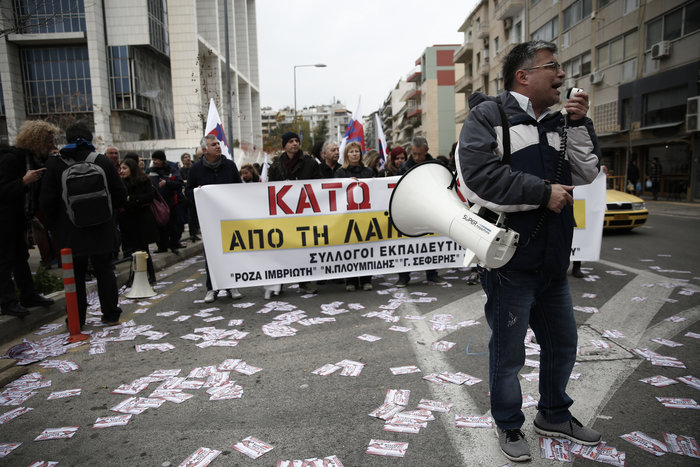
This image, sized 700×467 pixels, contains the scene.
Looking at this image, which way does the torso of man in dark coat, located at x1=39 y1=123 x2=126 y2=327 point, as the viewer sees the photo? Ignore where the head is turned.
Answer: away from the camera

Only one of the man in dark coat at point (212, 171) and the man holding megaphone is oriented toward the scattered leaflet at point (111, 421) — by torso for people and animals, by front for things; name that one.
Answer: the man in dark coat

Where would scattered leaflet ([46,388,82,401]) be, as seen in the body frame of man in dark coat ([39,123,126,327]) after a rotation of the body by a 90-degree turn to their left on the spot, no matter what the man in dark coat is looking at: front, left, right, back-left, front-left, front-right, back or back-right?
left

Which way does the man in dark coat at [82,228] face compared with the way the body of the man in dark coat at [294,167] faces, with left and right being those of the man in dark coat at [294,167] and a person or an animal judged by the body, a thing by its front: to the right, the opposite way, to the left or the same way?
the opposite way

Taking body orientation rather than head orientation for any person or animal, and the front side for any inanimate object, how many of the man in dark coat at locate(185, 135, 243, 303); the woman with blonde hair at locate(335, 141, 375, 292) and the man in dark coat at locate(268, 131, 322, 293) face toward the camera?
3

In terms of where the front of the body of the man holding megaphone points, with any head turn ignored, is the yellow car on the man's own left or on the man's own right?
on the man's own left

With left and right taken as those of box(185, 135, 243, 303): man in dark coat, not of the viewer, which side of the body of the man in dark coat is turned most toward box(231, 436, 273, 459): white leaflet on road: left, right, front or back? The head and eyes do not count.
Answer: front

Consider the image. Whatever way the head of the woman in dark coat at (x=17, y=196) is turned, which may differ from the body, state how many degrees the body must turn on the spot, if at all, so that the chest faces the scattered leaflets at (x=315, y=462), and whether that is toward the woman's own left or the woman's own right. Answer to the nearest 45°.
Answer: approximately 90° to the woman's own right

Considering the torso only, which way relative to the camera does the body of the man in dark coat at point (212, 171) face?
toward the camera

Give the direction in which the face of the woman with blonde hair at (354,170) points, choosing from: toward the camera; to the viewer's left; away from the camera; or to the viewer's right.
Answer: toward the camera

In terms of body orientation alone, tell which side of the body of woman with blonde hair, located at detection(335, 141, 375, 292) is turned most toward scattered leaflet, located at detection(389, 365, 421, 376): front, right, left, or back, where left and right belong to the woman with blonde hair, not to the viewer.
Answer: front

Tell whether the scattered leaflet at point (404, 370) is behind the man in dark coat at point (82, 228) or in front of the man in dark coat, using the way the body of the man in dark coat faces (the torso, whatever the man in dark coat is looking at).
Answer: behind

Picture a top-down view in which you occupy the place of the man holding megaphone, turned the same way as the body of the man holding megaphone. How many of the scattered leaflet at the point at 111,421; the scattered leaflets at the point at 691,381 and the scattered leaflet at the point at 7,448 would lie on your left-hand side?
1

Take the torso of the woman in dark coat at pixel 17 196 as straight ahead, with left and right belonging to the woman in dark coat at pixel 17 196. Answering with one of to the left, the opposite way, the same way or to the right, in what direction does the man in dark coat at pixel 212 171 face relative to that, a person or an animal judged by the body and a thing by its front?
to the right

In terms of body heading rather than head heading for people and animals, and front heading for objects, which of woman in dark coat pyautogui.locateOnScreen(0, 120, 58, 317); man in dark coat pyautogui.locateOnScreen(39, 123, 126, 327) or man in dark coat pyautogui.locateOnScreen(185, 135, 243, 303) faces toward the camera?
man in dark coat pyautogui.locateOnScreen(185, 135, 243, 303)

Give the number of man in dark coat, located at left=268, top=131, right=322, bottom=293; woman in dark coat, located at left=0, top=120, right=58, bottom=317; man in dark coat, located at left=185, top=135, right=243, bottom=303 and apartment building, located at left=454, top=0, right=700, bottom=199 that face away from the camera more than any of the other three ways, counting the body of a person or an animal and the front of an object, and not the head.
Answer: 0

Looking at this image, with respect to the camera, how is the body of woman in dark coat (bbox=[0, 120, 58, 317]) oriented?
to the viewer's right

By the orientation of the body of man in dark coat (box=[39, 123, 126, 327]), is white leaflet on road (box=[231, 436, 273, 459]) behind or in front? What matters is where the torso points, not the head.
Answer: behind

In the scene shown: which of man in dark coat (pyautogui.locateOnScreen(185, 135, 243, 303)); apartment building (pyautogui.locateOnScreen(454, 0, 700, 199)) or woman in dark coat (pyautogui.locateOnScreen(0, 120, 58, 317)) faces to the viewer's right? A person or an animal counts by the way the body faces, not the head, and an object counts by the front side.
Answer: woman in dark coat (pyautogui.locateOnScreen(0, 120, 58, 317))

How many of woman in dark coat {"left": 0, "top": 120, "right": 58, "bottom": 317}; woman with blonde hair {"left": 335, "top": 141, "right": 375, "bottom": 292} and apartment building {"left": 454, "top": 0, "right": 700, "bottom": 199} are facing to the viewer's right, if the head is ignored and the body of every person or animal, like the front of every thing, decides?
1

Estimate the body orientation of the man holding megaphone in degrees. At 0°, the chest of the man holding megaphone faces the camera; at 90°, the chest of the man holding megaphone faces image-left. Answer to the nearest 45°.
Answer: approximately 315°
